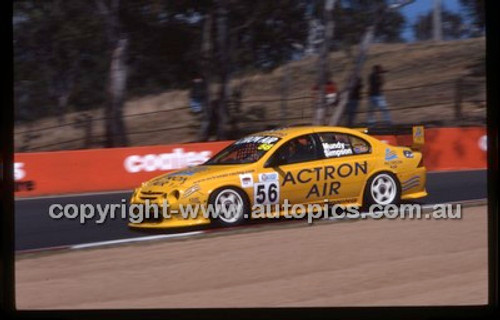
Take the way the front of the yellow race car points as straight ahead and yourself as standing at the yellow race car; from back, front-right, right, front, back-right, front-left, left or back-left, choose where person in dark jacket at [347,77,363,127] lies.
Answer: back-right

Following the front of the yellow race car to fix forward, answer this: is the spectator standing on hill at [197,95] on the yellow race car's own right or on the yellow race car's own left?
on the yellow race car's own right

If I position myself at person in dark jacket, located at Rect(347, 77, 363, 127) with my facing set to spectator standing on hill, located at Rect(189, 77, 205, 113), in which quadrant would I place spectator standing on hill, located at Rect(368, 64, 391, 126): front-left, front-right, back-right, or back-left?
back-left

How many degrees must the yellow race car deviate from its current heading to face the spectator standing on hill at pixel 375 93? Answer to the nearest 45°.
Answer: approximately 135° to its right

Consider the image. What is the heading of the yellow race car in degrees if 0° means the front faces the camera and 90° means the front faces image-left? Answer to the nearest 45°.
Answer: approximately 45°

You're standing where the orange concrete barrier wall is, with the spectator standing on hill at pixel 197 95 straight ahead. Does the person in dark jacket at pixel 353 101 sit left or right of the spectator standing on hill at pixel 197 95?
right
